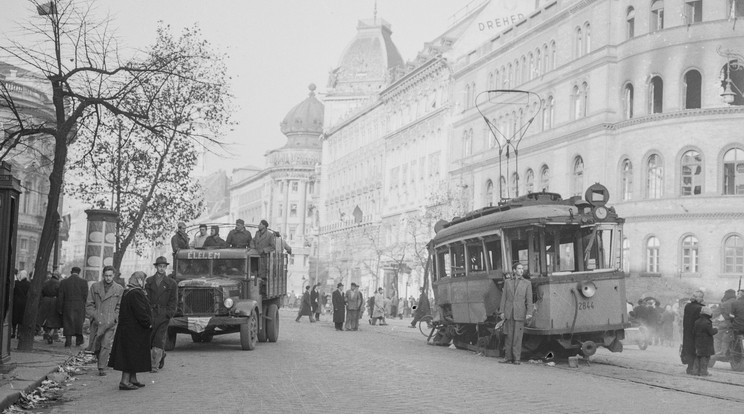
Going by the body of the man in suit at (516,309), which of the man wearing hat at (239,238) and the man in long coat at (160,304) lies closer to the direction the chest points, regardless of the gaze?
the man in long coat

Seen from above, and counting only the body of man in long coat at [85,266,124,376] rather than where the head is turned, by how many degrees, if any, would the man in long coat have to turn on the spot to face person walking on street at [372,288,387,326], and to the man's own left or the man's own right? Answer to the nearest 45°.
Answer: approximately 135° to the man's own left

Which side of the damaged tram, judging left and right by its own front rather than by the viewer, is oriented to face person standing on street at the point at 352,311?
back

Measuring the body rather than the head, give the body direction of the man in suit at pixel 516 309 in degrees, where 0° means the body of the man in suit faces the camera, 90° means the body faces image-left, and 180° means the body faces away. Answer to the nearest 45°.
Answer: approximately 0°

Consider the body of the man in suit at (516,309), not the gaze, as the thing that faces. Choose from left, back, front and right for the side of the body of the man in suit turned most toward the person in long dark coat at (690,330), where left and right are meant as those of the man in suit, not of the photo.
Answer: left
